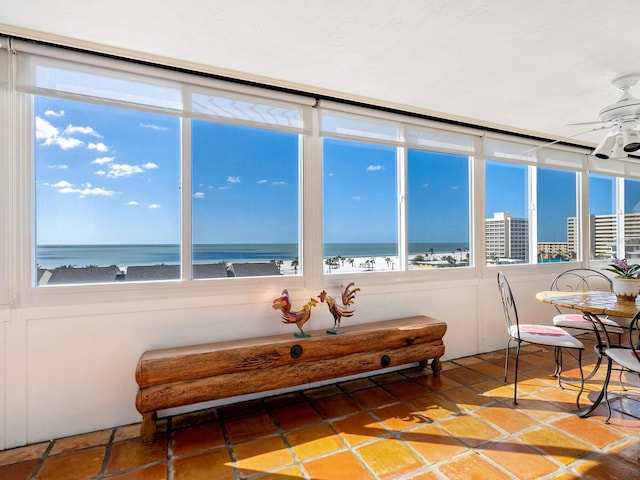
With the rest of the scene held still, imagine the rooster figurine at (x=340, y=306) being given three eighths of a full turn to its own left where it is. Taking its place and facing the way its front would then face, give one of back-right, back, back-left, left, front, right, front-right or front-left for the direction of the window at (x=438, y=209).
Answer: left

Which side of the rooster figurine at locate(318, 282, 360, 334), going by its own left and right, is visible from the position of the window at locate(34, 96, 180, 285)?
front

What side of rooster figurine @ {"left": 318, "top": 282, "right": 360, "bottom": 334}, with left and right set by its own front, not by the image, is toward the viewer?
left

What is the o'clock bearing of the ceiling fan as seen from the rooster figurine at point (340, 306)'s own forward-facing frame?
The ceiling fan is roughly at 6 o'clock from the rooster figurine.
